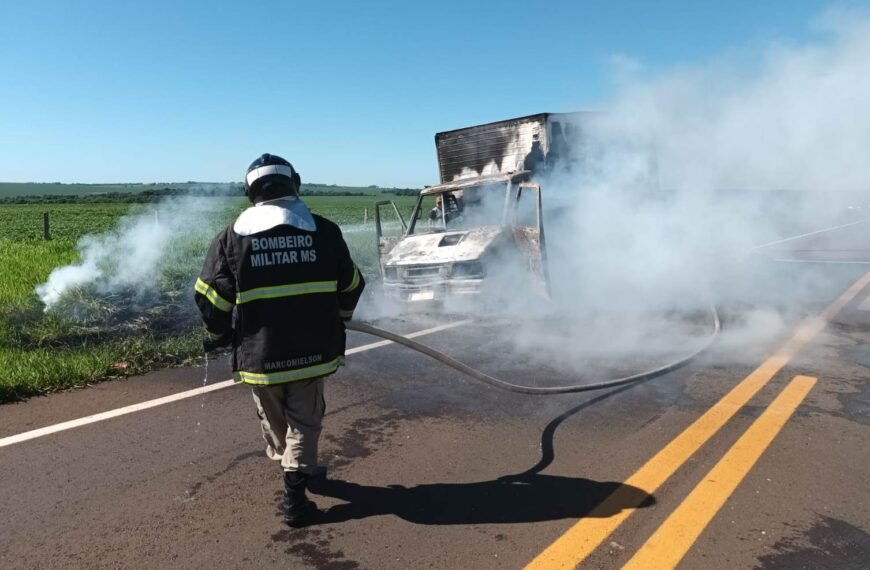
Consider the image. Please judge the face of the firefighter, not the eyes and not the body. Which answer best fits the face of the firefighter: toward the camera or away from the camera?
away from the camera

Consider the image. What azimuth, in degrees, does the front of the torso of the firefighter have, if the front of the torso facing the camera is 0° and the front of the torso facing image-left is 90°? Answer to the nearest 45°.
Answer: approximately 180°
